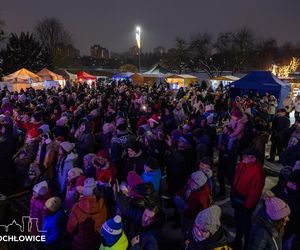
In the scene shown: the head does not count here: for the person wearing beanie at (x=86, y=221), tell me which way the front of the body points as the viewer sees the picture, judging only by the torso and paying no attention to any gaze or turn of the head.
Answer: away from the camera

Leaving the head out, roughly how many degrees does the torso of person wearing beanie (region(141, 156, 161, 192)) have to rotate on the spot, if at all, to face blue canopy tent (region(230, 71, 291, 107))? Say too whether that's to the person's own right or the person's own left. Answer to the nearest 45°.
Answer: approximately 180°

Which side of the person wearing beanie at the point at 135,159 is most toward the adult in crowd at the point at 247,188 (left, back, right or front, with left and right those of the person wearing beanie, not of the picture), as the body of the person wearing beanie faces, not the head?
left

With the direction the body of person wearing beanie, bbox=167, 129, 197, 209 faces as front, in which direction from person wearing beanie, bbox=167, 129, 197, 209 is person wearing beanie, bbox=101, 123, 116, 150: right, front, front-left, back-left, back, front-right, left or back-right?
right

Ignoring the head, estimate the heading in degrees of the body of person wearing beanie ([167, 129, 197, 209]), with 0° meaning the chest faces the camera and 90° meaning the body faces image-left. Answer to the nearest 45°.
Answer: approximately 45°

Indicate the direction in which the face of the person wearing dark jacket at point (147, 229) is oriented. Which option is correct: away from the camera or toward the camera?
toward the camera

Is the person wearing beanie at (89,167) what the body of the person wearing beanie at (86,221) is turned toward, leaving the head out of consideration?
yes

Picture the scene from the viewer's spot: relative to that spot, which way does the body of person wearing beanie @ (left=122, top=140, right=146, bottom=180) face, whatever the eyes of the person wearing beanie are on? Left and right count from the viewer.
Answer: facing the viewer and to the left of the viewer
